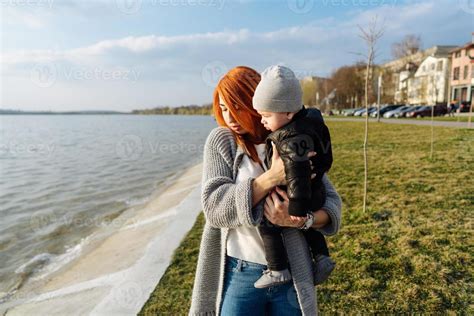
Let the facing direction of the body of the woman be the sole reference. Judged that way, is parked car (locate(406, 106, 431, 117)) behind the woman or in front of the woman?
behind

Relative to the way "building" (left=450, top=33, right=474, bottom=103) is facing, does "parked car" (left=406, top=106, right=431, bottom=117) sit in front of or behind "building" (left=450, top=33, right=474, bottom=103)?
in front

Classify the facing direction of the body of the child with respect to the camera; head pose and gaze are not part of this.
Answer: to the viewer's left

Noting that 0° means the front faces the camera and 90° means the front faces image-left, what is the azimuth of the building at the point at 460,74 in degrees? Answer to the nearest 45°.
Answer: approximately 45°

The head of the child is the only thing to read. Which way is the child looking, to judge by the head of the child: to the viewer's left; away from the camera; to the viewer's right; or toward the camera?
to the viewer's left

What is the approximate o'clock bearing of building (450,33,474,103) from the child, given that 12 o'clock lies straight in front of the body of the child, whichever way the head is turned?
The building is roughly at 4 o'clock from the child.

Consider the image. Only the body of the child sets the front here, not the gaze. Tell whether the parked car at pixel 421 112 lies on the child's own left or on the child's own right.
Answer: on the child's own right

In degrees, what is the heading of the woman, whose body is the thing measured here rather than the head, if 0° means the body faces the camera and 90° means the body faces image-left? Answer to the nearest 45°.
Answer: approximately 0°

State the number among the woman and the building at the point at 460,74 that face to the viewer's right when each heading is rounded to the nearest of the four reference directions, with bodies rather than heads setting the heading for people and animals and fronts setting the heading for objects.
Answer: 0

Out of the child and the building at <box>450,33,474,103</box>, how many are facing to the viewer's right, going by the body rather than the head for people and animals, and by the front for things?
0

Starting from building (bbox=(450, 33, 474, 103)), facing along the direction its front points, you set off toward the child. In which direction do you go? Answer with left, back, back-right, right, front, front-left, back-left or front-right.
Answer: front-left
